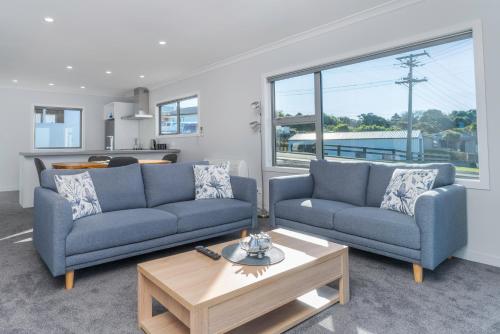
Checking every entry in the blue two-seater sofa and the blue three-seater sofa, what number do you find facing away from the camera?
0

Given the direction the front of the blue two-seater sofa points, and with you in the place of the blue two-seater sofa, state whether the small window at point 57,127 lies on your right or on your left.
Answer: on your right

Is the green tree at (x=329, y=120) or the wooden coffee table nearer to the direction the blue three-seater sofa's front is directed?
the wooden coffee table

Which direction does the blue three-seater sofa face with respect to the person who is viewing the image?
facing the viewer and to the right of the viewer

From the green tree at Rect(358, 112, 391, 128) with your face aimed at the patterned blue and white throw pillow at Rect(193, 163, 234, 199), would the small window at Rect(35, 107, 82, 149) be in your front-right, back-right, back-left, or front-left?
front-right

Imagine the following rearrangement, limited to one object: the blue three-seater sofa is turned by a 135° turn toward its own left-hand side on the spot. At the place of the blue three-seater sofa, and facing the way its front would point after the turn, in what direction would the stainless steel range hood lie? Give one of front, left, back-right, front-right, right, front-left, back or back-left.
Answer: front

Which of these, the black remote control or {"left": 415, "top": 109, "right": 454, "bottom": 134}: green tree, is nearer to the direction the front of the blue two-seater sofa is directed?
the black remote control

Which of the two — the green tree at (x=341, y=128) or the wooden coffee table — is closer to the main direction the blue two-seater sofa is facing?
the wooden coffee table

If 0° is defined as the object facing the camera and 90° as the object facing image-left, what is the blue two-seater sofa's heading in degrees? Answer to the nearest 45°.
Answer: approximately 45°

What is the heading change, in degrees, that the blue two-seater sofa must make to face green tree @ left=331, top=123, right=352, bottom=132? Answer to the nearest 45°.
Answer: approximately 135° to its right

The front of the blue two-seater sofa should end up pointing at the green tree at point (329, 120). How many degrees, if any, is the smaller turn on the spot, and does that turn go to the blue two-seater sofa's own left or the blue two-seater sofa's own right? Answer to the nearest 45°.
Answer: approximately 135° to the blue two-seater sofa's own right
